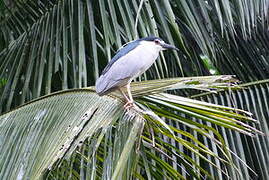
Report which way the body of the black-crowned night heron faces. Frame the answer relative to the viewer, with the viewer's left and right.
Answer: facing to the right of the viewer
